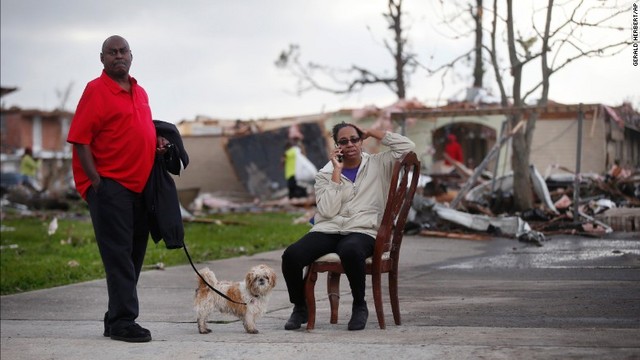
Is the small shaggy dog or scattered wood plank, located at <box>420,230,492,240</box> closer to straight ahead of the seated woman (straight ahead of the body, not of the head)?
the small shaggy dog

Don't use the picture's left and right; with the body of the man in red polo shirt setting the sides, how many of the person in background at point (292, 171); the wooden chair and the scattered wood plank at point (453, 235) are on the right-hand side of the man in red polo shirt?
0

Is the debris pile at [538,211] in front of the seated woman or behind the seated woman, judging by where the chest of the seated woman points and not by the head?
behind

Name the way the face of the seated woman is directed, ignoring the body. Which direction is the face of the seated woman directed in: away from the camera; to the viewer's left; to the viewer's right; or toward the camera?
toward the camera

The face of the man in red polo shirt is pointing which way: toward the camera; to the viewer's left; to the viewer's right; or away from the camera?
toward the camera

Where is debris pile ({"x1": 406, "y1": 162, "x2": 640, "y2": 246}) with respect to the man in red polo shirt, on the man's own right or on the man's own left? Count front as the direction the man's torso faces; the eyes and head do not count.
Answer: on the man's own left

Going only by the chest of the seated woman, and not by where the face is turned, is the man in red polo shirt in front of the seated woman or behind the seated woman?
in front

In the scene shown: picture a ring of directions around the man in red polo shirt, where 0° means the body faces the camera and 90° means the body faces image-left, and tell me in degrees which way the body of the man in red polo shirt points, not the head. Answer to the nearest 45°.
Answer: approximately 315°

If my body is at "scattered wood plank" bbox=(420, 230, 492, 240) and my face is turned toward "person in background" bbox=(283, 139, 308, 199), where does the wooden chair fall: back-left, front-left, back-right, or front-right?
back-left

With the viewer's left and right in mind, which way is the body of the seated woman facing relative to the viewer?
facing the viewer and to the left of the viewer
